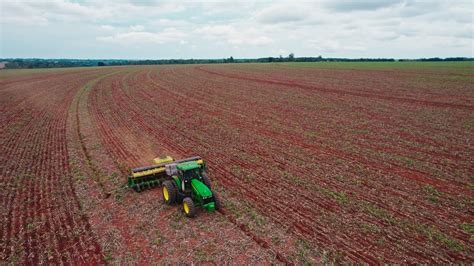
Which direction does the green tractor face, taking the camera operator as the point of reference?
facing the viewer and to the right of the viewer
